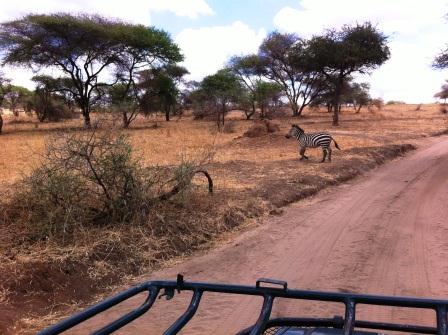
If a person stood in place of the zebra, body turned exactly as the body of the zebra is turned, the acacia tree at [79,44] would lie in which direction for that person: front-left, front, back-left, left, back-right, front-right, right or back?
front-right

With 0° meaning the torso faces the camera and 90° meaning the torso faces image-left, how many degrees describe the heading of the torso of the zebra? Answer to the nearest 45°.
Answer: approximately 90°

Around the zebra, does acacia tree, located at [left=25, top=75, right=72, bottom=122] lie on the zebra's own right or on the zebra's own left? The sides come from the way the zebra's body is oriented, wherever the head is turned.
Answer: on the zebra's own right

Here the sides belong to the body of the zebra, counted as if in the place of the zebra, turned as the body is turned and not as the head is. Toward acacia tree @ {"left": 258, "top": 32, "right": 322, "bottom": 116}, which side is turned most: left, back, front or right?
right

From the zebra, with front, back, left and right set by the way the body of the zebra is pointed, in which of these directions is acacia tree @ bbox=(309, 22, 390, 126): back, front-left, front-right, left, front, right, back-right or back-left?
right

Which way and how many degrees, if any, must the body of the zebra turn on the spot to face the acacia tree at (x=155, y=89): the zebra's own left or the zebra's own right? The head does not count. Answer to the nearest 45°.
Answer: approximately 45° to the zebra's own right

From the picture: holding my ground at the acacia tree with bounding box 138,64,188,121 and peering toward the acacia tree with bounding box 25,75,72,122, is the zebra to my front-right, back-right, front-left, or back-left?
back-left

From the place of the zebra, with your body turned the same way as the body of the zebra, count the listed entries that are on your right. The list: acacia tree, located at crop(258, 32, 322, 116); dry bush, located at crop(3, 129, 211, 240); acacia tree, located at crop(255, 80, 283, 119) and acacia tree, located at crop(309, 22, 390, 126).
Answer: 3

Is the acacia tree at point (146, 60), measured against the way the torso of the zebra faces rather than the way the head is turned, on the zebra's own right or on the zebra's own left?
on the zebra's own right

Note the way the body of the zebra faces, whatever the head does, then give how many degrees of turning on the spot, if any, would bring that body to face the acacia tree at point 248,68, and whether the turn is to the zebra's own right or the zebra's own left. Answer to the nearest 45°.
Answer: approximately 90° to the zebra's own right
